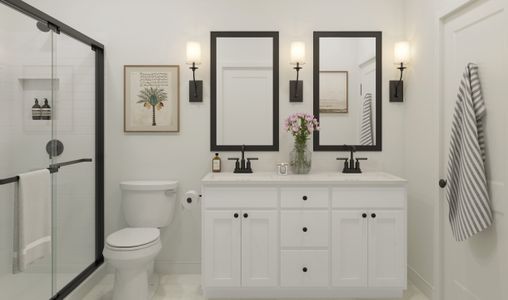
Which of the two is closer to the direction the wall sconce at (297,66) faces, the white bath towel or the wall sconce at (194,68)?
the white bath towel

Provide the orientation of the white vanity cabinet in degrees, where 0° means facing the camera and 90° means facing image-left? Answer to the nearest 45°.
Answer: approximately 0°

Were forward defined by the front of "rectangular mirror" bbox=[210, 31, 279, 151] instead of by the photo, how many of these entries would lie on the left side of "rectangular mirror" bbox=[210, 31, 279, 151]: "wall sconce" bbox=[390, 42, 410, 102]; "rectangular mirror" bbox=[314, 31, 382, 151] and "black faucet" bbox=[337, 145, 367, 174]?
3

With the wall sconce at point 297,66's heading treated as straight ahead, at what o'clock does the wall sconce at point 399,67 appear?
the wall sconce at point 399,67 is roughly at 9 o'clock from the wall sconce at point 297,66.

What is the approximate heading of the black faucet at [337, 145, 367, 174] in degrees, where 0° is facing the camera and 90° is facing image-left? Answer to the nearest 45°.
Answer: approximately 0°

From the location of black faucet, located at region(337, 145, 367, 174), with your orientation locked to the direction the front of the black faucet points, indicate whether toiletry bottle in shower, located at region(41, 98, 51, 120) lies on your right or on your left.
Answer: on your right

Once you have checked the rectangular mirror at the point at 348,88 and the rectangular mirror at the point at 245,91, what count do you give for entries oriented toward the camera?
2

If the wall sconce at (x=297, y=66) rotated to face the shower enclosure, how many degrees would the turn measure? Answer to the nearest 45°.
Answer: approximately 45° to its right
